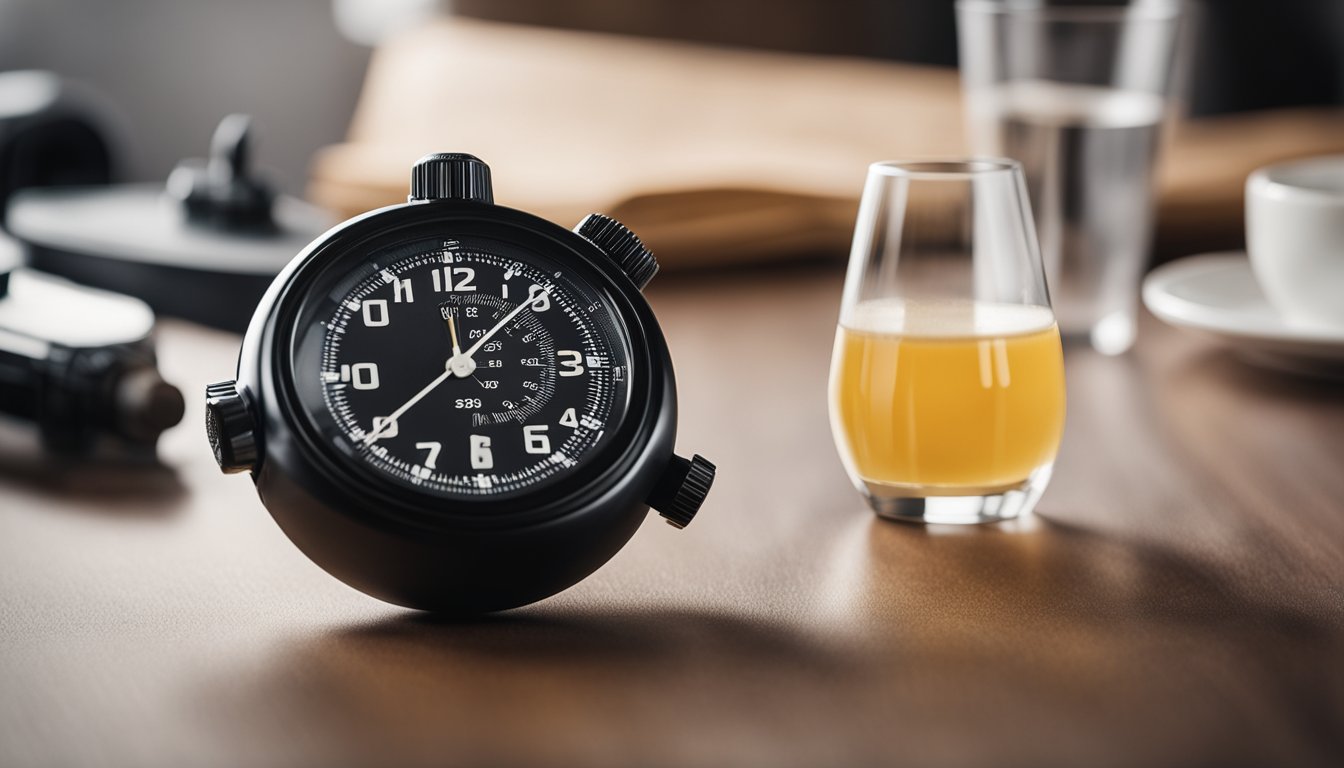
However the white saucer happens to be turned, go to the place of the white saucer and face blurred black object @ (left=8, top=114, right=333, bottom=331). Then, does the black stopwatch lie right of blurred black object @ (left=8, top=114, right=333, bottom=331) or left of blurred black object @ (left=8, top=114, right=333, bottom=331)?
left

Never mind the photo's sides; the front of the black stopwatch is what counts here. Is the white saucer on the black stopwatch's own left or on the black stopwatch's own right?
on the black stopwatch's own left

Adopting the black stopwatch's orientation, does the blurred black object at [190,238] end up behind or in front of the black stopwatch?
behind

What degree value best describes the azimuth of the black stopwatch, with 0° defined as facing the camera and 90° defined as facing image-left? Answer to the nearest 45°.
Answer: approximately 0°

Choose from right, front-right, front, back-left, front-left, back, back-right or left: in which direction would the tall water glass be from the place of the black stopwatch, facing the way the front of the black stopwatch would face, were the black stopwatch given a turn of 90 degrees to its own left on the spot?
front-left

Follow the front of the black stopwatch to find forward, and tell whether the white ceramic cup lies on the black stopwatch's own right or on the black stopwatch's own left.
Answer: on the black stopwatch's own left
